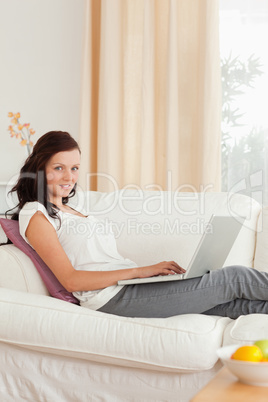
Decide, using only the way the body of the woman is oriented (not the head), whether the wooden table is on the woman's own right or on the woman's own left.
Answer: on the woman's own right

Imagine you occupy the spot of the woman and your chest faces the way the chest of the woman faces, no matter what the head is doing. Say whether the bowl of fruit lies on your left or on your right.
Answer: on your right

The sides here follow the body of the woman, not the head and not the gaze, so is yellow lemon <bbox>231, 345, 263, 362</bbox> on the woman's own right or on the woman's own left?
on the woman's own right

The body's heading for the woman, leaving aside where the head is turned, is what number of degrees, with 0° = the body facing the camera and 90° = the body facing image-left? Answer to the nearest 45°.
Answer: approximately 270°

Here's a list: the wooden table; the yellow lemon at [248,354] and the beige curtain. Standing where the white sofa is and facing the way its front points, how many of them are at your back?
1

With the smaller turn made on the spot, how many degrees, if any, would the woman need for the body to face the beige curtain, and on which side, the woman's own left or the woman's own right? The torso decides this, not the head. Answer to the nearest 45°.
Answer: approximately 90° to the woman's own left

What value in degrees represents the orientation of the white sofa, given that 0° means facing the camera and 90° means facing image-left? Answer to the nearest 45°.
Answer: approximately 0°
